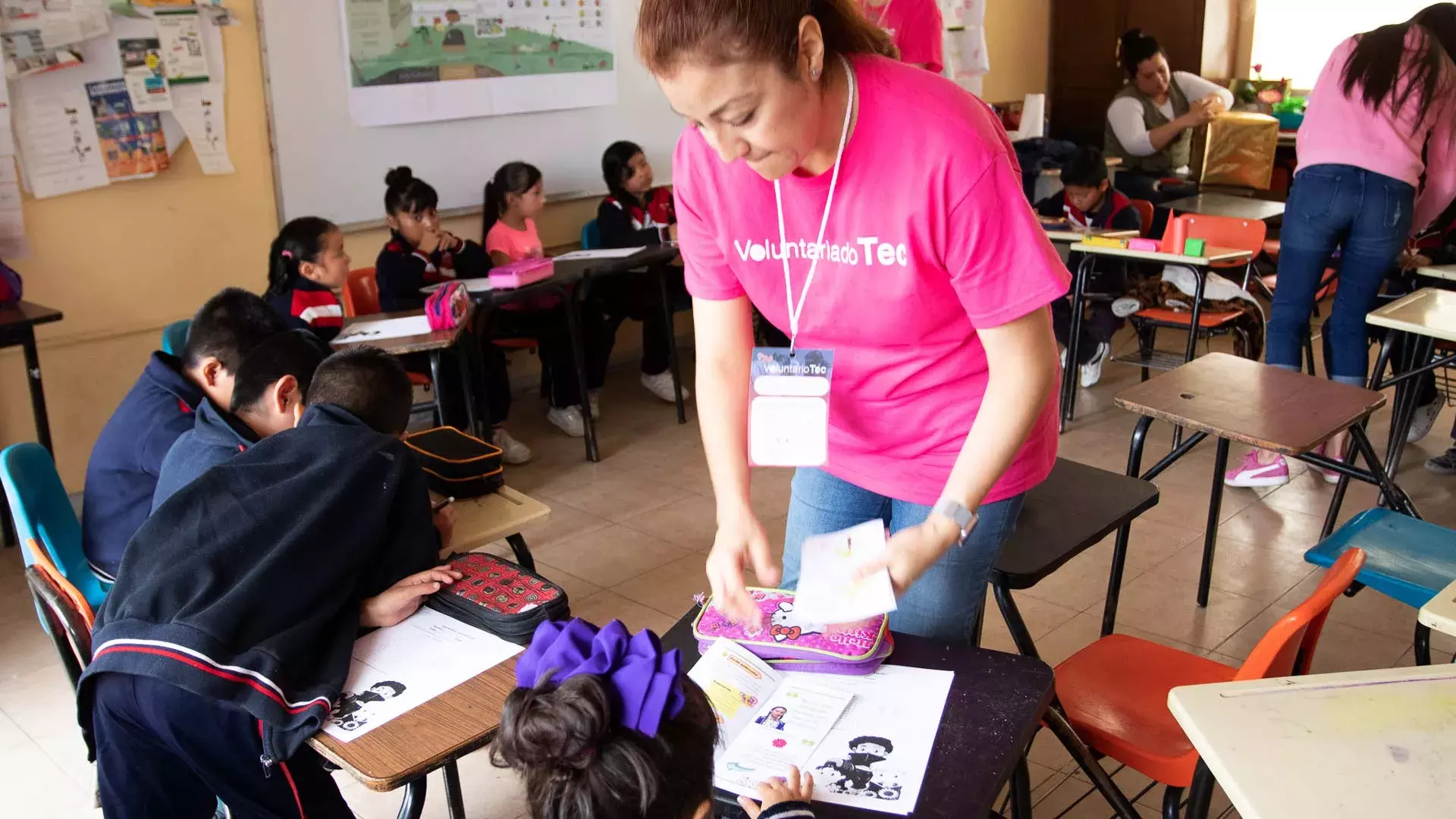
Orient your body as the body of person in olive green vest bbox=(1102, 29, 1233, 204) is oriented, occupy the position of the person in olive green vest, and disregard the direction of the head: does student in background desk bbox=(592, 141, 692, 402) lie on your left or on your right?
on your right

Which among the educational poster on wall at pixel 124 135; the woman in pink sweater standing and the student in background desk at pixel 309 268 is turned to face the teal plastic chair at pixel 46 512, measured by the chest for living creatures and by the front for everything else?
the educational poster on wall

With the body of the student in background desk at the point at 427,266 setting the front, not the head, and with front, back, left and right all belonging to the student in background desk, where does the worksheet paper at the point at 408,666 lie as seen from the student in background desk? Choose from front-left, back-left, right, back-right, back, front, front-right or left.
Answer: front-right

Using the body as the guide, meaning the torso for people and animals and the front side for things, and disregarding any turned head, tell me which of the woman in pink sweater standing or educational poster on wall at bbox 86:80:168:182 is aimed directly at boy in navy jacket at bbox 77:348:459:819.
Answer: the educational poster on wall

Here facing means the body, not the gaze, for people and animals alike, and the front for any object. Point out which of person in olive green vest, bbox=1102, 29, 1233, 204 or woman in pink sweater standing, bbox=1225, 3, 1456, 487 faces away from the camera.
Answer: the woman in pink sweater standing

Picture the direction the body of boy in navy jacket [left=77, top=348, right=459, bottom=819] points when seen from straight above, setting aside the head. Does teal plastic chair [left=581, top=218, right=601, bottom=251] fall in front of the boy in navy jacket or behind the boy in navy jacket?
in front

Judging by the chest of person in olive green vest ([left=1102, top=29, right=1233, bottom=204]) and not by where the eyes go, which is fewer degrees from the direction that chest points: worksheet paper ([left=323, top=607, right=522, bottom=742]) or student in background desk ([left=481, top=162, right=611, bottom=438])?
the worksheet paper

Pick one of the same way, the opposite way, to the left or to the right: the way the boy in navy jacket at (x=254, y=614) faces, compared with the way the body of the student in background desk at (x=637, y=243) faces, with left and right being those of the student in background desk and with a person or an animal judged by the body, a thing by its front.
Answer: to the left

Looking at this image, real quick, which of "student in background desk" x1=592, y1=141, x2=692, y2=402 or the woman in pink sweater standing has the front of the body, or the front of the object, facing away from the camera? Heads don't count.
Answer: the woman in pink sweater standing

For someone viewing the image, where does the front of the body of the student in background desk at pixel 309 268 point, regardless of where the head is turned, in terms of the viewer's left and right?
facing to the right of the viewer

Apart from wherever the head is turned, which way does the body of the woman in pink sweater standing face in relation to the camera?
away from the camera

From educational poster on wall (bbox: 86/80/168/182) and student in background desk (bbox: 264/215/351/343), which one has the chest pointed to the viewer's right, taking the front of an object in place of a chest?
the student in background desk
